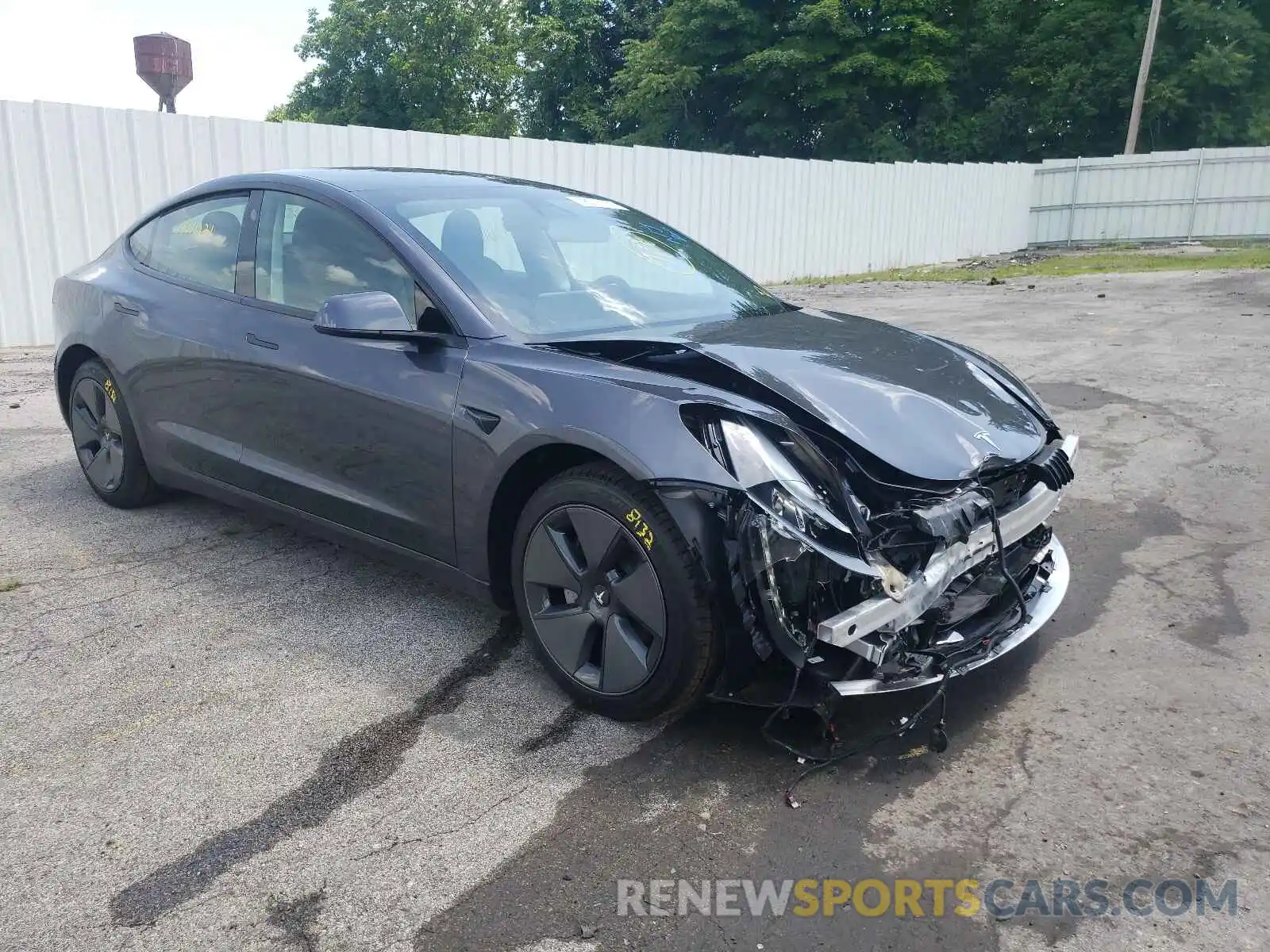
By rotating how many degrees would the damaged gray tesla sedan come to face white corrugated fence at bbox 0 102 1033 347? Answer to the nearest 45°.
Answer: approximately 135° to its left

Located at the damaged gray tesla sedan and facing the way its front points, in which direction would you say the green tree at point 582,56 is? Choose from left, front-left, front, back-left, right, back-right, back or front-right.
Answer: back-left

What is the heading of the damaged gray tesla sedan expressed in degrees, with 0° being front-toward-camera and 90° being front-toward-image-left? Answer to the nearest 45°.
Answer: approximately 315°

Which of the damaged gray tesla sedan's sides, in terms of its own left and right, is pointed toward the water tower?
back

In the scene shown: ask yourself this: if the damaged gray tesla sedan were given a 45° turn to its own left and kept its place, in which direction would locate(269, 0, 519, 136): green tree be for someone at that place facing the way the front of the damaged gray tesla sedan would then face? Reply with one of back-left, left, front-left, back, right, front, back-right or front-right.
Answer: left

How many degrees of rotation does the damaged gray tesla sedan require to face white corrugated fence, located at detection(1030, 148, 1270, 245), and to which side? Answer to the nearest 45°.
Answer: approximately 90° to its left

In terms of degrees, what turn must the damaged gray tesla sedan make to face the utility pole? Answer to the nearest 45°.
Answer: approximately 90° to its left
